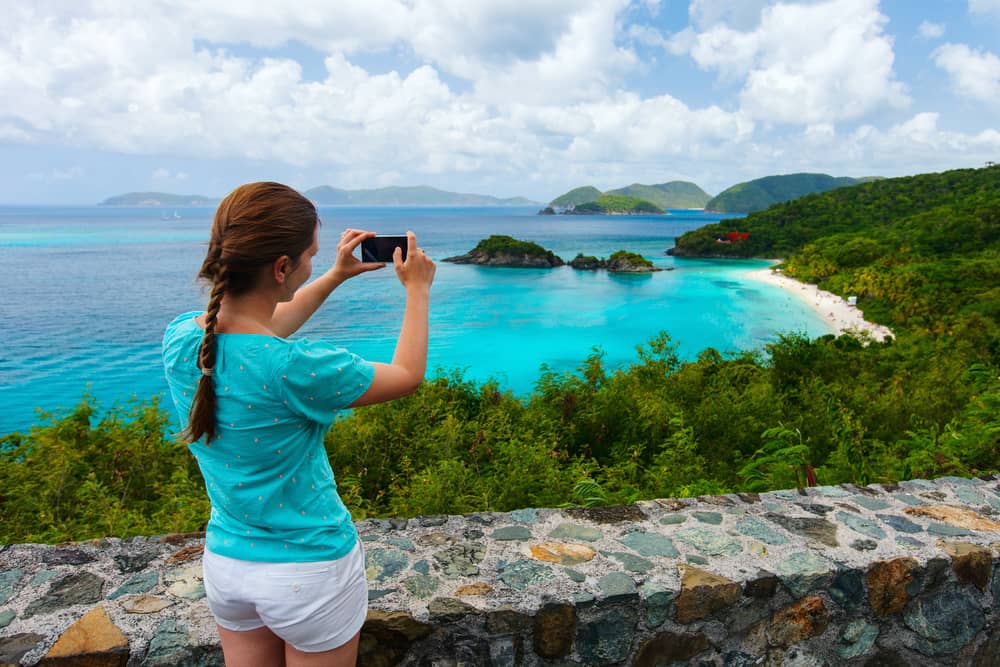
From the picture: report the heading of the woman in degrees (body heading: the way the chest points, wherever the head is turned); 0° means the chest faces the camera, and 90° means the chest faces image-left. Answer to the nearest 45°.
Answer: approximately 225°

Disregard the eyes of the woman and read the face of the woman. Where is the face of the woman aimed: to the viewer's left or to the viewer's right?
to the viewer's right

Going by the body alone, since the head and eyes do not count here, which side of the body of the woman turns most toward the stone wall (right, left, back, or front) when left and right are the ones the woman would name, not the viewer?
front
